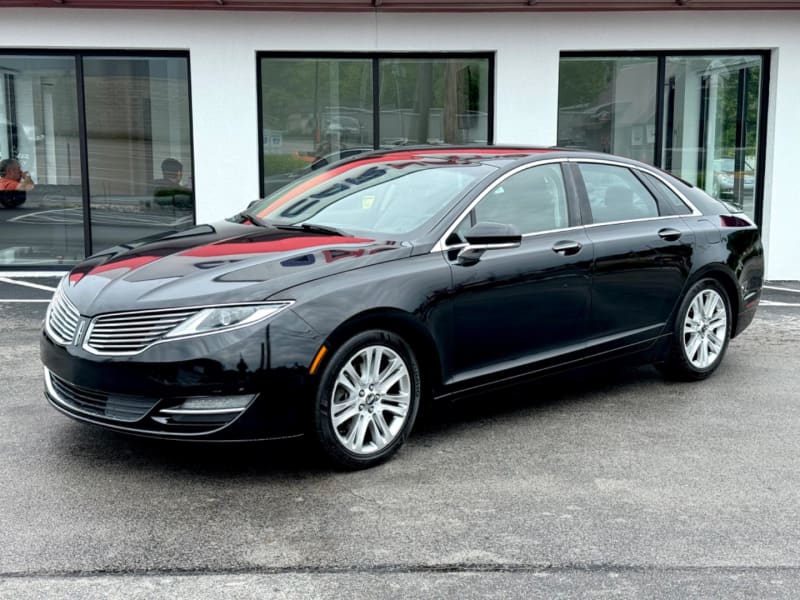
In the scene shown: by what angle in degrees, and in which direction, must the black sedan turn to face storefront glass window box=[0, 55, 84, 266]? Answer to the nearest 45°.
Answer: approximately 90° to its right

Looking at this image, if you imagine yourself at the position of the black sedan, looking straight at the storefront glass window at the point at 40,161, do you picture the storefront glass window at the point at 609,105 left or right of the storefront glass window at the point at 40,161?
right

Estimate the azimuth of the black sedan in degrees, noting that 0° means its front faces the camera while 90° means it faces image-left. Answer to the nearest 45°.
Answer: approximately 45°

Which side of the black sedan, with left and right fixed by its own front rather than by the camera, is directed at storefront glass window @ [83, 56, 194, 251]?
right

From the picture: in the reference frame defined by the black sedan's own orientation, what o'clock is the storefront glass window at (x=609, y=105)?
The storefront glass window is roughly at 5 o'clock from the black sedan.

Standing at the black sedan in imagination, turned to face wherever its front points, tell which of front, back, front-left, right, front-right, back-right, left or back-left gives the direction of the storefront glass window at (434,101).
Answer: back-right

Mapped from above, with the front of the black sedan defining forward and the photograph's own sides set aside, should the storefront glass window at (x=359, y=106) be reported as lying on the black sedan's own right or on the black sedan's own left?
on the black sedan's own right
